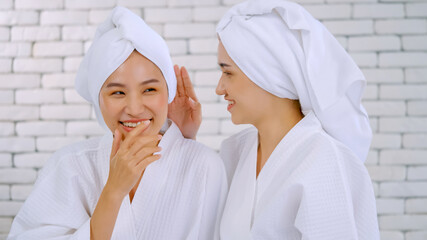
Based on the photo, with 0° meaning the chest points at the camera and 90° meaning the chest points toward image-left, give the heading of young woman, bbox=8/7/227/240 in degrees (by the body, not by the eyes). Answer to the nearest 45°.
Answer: approximately 0°
